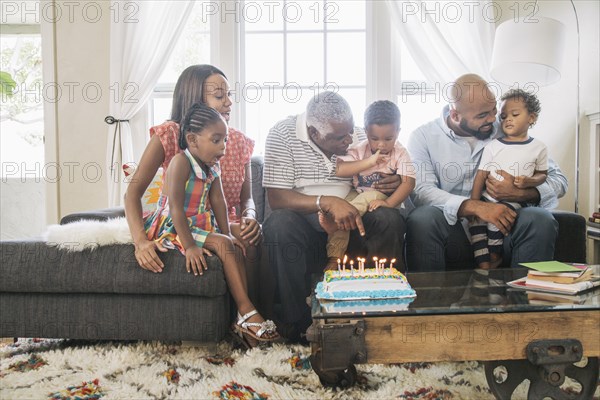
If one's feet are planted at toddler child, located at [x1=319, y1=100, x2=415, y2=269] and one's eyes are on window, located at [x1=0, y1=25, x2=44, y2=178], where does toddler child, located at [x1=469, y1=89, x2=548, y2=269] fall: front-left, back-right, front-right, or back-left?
back-right

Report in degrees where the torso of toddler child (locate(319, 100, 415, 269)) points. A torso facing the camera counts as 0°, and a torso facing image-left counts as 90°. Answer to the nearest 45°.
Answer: approximately 0°

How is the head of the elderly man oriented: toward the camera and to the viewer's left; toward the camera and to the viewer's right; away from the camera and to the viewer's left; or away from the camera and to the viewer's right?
toward the camera and to the viewer's right

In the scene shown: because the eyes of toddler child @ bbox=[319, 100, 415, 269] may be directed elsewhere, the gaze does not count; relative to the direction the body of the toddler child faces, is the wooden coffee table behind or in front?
in front

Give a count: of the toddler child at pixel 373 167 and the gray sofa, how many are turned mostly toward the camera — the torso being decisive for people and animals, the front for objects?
2

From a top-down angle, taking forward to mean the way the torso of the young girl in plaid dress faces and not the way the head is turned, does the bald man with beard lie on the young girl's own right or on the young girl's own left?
on the young girl's own left

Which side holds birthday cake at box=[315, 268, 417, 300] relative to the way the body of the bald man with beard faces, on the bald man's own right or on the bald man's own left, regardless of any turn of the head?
on the bald man's own right

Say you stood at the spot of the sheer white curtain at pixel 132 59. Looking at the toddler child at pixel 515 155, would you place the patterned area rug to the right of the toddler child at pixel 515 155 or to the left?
right

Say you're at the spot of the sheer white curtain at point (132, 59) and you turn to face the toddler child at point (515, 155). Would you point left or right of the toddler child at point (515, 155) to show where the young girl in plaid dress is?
right

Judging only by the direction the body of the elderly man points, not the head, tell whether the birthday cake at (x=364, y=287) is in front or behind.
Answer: in front

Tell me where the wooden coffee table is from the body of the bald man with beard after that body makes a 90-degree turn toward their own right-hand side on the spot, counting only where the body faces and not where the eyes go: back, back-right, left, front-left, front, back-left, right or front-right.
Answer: front-left
